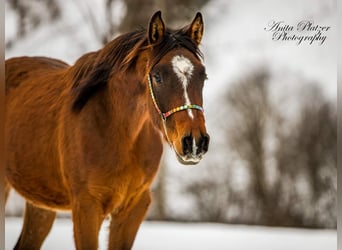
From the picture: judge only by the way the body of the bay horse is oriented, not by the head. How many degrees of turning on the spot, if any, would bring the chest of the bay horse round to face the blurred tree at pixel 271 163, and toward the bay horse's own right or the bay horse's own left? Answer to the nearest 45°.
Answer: approximately 90° to the bay horse's own left

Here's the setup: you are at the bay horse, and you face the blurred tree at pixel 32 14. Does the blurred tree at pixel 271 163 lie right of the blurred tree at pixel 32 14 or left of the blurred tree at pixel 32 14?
right

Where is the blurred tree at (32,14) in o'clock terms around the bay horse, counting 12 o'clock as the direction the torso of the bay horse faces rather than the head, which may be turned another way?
The blurred tree is roughly at 7 o'clock from the bay horse.

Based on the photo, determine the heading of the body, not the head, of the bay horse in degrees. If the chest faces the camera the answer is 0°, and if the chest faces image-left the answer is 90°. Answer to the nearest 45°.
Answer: approximately 315°
